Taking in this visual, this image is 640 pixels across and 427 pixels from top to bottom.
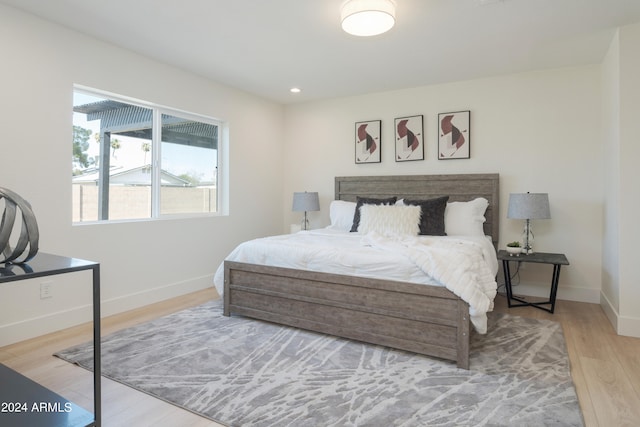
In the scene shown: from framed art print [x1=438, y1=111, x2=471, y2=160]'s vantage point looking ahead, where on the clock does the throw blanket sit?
The throw blanket is roughly at 12 o'clock from the framed art print.

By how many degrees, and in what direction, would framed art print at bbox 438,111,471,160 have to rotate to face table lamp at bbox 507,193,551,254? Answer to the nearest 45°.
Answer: approximately 45° to its left

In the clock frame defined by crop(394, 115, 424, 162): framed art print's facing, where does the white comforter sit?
The white comforter is roughly at 12 o'clock from the framed art print.

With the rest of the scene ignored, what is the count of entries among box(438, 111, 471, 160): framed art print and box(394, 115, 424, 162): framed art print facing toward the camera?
2

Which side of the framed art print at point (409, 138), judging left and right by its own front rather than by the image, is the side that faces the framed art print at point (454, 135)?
left

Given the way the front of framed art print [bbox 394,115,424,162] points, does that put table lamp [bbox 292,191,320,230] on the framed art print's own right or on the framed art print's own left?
on the framed art print's own right

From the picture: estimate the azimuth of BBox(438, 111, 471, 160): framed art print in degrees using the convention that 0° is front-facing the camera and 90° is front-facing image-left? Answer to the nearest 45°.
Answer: approximately 0°

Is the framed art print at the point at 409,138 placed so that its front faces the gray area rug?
yes

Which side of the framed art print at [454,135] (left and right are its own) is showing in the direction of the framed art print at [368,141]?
right

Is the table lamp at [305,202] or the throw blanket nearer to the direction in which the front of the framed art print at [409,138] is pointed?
the throw blanket

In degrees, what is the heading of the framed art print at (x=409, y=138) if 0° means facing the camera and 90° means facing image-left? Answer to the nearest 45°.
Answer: approximately 0°

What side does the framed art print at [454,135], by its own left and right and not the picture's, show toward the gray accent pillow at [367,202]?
right
